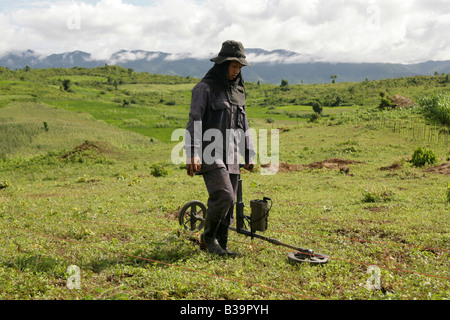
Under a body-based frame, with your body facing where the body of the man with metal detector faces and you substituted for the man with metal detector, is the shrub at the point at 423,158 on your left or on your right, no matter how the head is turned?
on your left

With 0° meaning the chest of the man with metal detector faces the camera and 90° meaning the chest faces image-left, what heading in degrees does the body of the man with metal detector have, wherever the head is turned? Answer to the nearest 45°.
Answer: approximately 315°
